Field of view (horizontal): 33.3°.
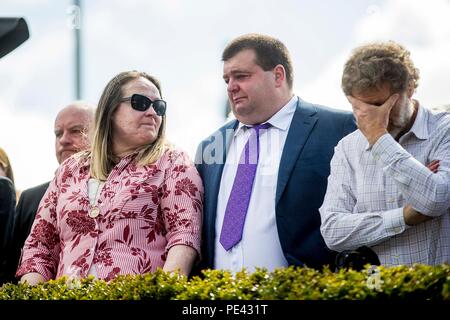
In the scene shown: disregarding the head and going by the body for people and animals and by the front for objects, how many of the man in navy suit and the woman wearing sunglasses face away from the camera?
0

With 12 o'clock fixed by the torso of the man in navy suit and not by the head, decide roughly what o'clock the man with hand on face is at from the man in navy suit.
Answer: The man with hand on face is roughly at 9 o'clock from the man in navy suit.

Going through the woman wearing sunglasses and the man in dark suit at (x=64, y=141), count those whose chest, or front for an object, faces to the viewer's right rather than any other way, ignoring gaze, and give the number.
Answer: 0

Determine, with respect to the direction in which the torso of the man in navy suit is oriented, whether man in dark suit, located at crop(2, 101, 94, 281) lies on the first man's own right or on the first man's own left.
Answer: on the first man's own right

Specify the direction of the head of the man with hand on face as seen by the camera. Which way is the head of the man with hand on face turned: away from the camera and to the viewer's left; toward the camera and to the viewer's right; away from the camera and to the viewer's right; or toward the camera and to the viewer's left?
toward the camera and to the viewer's left

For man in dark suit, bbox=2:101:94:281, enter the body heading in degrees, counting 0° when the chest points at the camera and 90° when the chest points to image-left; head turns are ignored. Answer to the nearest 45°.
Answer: approximately 45°

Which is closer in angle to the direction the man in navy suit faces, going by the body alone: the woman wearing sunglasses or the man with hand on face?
the woman wearing sunglasses

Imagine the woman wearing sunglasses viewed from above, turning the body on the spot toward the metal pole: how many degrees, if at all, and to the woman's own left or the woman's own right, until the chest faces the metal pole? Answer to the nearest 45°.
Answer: approximately 135° to the woman's own right

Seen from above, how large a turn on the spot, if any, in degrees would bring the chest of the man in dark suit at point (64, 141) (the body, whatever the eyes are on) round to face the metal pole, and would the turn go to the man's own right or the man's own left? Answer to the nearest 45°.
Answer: approximately 135° to the man's own right

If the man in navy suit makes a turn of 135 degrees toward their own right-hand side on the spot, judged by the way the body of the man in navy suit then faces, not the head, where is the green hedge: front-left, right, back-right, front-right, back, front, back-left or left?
back
